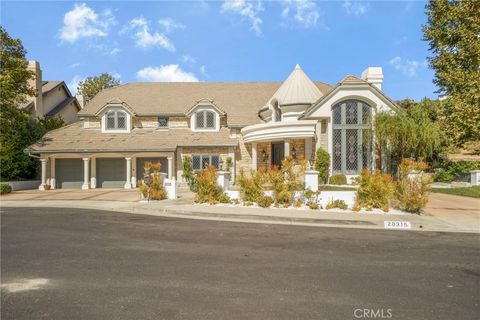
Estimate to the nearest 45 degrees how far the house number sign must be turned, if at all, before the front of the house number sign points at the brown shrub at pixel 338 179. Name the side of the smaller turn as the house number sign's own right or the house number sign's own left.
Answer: approximately 180°

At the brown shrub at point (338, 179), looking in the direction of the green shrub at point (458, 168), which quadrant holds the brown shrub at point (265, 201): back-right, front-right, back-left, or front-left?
back-right

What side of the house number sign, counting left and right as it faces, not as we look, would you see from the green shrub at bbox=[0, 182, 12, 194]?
right

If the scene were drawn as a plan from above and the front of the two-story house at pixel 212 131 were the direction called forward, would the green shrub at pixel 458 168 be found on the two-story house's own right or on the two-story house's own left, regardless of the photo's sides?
on the two-story house's own left

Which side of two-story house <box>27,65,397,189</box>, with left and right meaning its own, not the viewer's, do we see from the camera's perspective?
front

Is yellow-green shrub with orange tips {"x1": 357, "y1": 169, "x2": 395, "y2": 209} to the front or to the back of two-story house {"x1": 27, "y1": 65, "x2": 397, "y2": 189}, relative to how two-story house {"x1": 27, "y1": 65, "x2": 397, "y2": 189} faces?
to the front

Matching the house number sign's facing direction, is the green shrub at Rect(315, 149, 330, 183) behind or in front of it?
behind

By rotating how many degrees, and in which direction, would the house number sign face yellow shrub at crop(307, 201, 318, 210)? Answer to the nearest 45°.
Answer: approximately 135° to its right

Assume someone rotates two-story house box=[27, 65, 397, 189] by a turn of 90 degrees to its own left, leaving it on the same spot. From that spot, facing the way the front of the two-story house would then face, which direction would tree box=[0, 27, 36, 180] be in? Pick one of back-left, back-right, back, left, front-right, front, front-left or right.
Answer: back

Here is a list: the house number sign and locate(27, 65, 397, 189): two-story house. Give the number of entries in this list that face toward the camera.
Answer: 2

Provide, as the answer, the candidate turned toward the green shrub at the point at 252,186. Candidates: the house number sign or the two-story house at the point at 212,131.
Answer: the two-story house

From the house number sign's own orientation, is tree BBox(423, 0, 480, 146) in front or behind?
behind

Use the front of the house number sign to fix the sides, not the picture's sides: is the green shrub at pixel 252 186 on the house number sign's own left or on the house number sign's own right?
on the house number sign's own right

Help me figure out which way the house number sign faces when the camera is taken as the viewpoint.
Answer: facing the viewer

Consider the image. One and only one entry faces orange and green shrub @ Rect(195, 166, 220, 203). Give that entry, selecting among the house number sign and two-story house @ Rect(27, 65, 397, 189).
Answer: the two-story house

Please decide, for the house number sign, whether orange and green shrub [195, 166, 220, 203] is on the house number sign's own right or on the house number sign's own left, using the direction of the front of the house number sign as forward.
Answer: on the house number sign's own right
